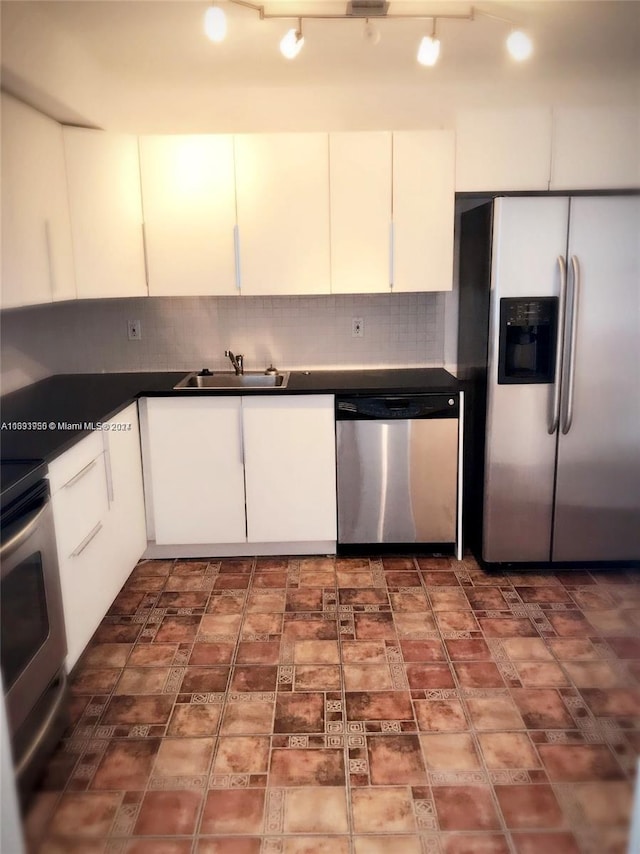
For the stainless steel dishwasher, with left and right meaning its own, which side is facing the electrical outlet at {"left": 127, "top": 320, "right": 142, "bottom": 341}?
right

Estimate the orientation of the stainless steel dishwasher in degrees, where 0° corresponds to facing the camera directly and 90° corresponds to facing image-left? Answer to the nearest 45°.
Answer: approximately 0°

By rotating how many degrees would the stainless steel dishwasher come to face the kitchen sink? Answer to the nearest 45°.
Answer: approximately 90° to its right

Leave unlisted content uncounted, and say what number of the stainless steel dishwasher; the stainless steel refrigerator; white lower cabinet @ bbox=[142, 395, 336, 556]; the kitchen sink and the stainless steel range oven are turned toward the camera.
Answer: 4

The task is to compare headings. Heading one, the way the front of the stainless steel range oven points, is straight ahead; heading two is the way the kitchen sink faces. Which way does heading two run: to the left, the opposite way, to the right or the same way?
to the right

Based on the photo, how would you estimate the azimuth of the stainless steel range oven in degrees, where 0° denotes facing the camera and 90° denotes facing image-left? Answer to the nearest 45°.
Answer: approximately 270°

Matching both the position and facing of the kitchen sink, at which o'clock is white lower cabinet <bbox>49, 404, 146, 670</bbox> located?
The white lower cabinet is roughly at 1 o'clock from the kitchen sink.

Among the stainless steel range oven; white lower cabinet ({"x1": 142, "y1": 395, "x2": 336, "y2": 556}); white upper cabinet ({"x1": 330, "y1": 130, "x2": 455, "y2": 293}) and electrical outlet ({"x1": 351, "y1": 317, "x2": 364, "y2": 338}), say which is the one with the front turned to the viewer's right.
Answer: the stainless steel range oven

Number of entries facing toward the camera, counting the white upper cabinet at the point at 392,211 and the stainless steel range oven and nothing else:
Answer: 1
